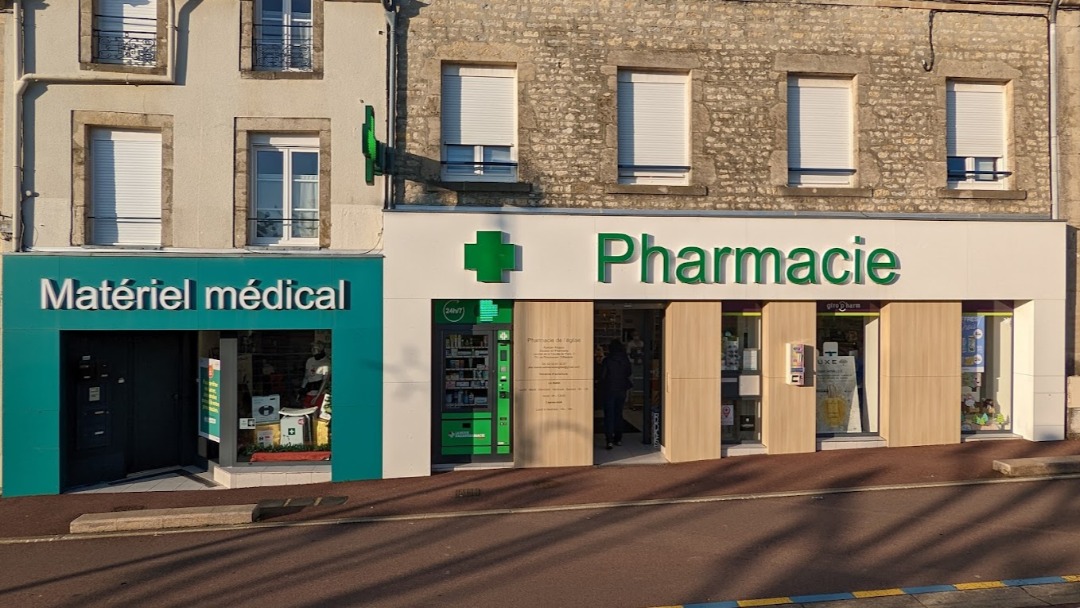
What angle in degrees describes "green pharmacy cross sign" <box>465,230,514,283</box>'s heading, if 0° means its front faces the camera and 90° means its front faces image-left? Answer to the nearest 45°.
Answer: approximately 0°

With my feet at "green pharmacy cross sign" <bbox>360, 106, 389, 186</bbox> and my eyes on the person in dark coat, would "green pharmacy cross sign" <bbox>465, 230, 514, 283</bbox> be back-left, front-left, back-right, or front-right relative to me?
front-right

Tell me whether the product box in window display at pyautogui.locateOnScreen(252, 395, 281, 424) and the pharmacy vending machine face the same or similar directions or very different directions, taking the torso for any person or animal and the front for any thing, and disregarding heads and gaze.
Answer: same or similar directions

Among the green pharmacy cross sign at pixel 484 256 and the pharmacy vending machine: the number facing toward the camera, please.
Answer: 2

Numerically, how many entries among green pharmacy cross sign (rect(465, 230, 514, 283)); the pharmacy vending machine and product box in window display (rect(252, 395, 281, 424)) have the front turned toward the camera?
3

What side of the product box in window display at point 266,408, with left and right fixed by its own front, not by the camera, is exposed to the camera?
front

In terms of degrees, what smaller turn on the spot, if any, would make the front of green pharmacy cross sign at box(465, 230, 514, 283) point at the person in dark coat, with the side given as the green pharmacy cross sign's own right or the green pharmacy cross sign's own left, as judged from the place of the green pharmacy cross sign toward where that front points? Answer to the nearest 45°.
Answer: approximately 135° to the green pharmacy cross sign's own left

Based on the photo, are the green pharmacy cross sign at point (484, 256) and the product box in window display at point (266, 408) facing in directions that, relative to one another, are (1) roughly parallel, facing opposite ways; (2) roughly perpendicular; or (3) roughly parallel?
roughly parallel

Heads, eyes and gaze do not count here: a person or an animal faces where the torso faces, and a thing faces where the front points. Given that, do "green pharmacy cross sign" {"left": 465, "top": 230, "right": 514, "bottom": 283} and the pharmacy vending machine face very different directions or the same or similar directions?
same or similar directions

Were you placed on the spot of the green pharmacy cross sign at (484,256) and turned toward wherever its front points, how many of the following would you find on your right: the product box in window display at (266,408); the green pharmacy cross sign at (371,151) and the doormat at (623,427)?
2

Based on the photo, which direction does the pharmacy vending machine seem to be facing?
toward the camera

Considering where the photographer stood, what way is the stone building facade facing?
facing the viewer

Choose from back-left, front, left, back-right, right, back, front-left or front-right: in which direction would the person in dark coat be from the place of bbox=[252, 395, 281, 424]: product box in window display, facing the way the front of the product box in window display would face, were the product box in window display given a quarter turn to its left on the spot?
front

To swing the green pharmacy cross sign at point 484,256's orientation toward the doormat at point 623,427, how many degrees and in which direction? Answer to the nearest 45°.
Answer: approximately 135° to its left
